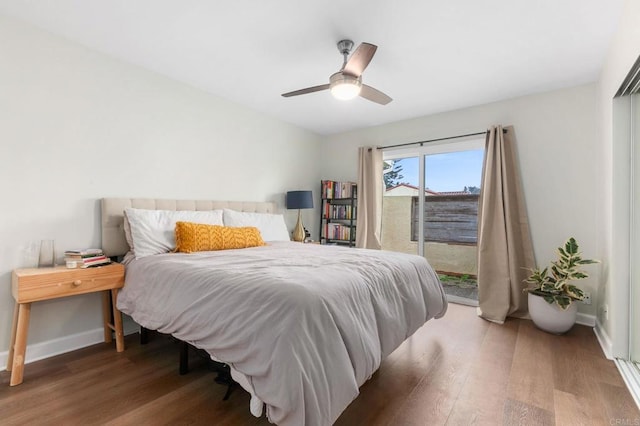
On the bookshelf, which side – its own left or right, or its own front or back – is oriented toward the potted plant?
left

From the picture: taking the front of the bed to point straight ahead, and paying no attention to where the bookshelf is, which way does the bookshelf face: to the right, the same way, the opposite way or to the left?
to the right

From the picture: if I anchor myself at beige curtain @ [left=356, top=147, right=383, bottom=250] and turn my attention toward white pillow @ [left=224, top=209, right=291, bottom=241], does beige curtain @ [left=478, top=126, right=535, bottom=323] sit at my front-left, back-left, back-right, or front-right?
back-left

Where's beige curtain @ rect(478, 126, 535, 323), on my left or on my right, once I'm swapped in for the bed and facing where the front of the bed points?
on my left

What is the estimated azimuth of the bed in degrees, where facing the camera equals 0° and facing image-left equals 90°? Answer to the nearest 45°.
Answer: approximately 315°

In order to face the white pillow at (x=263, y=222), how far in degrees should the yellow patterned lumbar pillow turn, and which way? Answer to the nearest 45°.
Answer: approximately 90° to its left

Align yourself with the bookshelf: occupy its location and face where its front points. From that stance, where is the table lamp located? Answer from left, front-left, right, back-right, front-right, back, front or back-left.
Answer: front

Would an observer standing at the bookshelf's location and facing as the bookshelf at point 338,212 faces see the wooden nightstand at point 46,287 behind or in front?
in front

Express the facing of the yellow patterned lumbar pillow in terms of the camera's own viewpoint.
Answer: facing the viewer and to the right of the viewer

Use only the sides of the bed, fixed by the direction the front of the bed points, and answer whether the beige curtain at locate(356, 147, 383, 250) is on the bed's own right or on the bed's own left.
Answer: on the bed's own left
